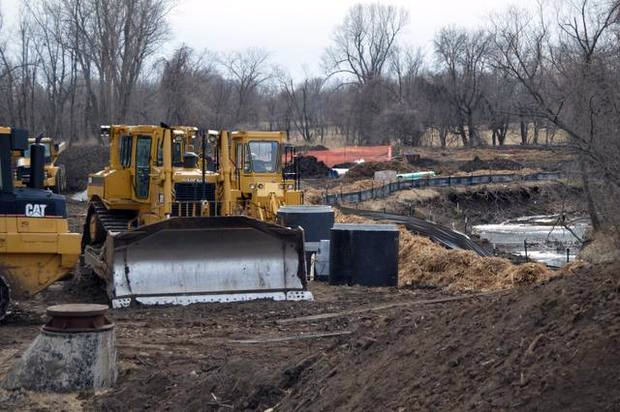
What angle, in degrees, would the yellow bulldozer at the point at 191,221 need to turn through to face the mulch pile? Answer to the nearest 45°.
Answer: approximately 45° to its left

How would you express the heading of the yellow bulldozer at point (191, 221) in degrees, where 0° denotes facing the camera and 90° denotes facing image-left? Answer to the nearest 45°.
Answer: approximately 315°

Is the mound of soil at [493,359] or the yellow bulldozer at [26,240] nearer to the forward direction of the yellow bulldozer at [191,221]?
the mound of soil

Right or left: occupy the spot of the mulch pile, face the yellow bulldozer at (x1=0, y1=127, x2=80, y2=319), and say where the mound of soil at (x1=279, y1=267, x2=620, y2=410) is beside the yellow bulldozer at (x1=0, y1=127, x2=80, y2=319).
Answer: left

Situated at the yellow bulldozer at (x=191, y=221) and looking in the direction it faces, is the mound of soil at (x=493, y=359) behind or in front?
in front

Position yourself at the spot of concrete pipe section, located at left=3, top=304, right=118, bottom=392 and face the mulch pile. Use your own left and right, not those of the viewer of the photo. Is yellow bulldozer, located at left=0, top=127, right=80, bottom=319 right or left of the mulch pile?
left

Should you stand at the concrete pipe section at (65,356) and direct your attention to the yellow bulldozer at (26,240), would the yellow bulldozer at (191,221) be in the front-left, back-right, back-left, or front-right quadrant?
front-right

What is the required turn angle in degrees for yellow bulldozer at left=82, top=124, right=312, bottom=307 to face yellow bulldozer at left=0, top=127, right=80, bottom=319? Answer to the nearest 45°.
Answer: approximately 90° to its right

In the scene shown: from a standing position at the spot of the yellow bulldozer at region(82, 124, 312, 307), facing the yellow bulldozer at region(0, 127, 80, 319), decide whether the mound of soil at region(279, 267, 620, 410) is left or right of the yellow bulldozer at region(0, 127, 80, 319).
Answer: left

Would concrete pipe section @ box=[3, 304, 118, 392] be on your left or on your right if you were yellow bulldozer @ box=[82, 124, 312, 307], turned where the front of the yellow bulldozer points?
on your right
